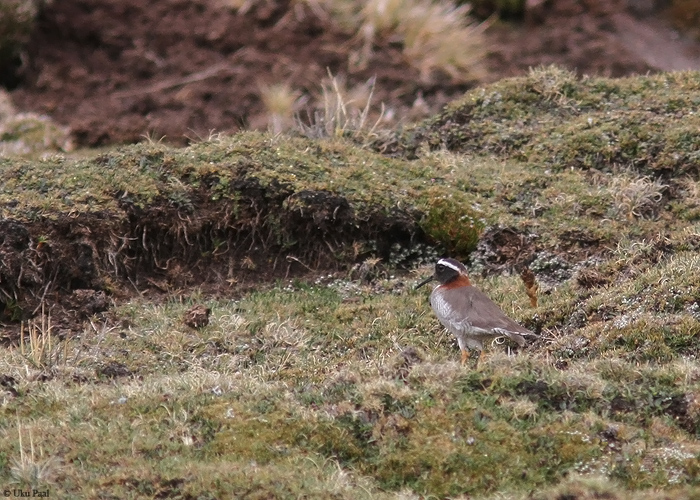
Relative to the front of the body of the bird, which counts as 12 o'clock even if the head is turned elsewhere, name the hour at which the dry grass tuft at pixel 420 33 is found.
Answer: The dry grass tuft is roughly at 3 o'clock from the bird.

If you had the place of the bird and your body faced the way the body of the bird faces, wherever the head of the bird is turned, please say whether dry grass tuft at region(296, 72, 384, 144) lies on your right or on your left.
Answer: on your right

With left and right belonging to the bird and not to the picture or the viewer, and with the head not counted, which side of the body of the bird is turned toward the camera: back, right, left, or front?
left

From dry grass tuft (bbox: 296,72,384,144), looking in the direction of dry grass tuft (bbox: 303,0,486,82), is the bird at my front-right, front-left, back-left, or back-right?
back-right

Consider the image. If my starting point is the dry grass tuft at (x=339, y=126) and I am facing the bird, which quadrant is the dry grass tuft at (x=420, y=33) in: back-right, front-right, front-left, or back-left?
back-left
